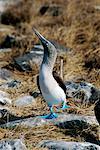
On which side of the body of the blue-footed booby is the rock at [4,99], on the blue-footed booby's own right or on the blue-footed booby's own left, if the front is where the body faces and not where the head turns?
on the blue-footed booby's own right

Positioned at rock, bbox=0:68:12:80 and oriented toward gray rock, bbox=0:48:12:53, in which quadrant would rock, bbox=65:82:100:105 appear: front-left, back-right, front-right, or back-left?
back-right

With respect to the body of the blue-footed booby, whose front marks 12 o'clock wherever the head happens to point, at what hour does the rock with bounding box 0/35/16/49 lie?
The rock is roughly at 4 o'clock from the blue-footed booby.

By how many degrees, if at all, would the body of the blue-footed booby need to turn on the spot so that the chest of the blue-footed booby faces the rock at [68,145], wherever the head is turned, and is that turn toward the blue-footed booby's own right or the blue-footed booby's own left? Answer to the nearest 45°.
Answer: approximately 45° to the blue-footed booby's own left

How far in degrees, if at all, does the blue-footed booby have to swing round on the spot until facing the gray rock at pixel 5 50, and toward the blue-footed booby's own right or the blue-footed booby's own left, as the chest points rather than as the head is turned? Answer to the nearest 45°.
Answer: approximately 135° to the blue-footed booby's own right

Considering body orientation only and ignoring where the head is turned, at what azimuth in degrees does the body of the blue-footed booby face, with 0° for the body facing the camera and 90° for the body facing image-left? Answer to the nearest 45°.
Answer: approximately 45°

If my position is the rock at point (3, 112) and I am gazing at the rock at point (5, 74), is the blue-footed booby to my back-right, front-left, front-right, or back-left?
back-right
